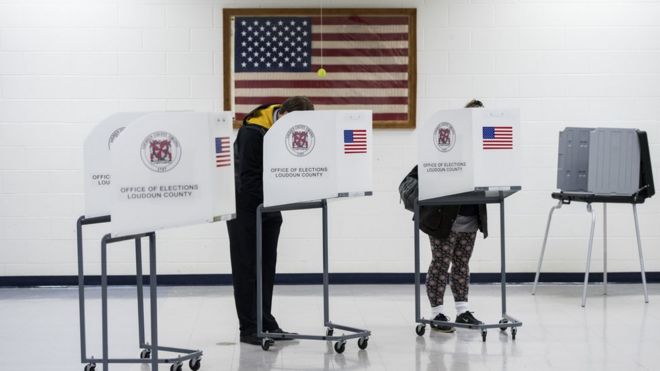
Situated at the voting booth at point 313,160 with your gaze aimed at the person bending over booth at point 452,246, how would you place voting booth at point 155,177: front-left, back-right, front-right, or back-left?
back-right

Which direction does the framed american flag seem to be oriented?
toward the camera

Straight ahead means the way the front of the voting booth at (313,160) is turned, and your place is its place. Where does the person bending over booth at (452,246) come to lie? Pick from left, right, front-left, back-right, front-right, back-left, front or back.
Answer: right

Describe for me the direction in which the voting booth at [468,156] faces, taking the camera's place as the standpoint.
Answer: facing away from the viewer and to the left of the viewer

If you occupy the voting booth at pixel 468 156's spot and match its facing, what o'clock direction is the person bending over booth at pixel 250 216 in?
The person bending over booth is roughly at 10 o'clock from the voting booth.

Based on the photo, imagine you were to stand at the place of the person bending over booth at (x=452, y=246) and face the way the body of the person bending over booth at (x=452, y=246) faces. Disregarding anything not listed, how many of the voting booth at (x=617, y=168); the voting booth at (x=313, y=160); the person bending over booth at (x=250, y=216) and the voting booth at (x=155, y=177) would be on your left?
1

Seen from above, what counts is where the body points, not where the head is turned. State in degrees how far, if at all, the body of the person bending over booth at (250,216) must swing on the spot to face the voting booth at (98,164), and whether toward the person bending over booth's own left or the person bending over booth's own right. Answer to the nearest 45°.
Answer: approximately 135° to the person bending over booth's own right

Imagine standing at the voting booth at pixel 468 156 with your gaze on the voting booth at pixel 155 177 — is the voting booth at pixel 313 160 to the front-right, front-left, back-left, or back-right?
front-right

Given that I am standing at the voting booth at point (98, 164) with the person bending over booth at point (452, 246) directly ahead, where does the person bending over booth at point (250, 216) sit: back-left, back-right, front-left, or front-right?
front-left

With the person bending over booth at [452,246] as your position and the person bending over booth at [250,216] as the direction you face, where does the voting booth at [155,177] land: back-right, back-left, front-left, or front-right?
front-left

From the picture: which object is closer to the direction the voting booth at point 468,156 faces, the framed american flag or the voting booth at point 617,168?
the framed american flag

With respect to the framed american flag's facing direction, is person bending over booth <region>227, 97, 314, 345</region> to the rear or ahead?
ahead

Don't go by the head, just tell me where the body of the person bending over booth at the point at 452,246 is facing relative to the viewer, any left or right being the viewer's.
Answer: facing the viewer and to the right of the viewer
